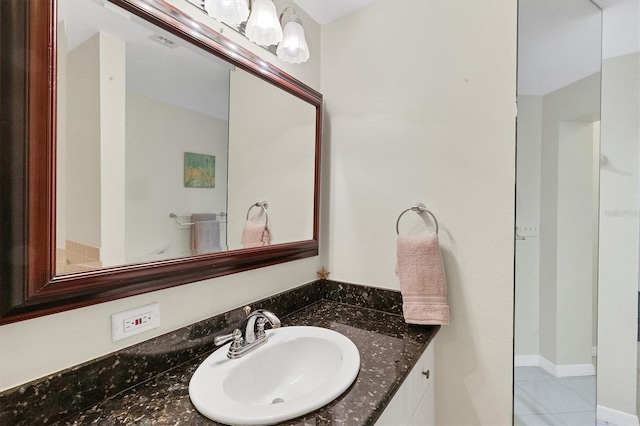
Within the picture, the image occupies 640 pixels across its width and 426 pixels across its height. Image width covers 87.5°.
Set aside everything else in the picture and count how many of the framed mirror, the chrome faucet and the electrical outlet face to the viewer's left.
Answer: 0

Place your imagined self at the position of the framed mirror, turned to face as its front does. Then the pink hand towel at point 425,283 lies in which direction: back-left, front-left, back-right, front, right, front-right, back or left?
front-left

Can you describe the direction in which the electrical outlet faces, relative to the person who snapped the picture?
facing the viewer and to the right of the viewer

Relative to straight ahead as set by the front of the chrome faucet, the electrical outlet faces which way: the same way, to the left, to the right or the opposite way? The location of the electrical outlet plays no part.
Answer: the same way

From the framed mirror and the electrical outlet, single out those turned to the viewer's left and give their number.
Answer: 0

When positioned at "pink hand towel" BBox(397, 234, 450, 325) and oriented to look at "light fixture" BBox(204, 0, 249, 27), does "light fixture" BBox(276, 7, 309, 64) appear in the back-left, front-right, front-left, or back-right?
front-right

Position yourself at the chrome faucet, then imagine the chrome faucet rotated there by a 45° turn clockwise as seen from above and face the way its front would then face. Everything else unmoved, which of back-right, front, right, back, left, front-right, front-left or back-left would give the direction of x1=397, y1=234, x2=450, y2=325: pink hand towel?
left

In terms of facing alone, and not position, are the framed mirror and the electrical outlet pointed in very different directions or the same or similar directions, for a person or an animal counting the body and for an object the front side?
same or similar directions

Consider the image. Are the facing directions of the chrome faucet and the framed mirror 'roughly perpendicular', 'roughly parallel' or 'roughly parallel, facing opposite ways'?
roughly parallel
